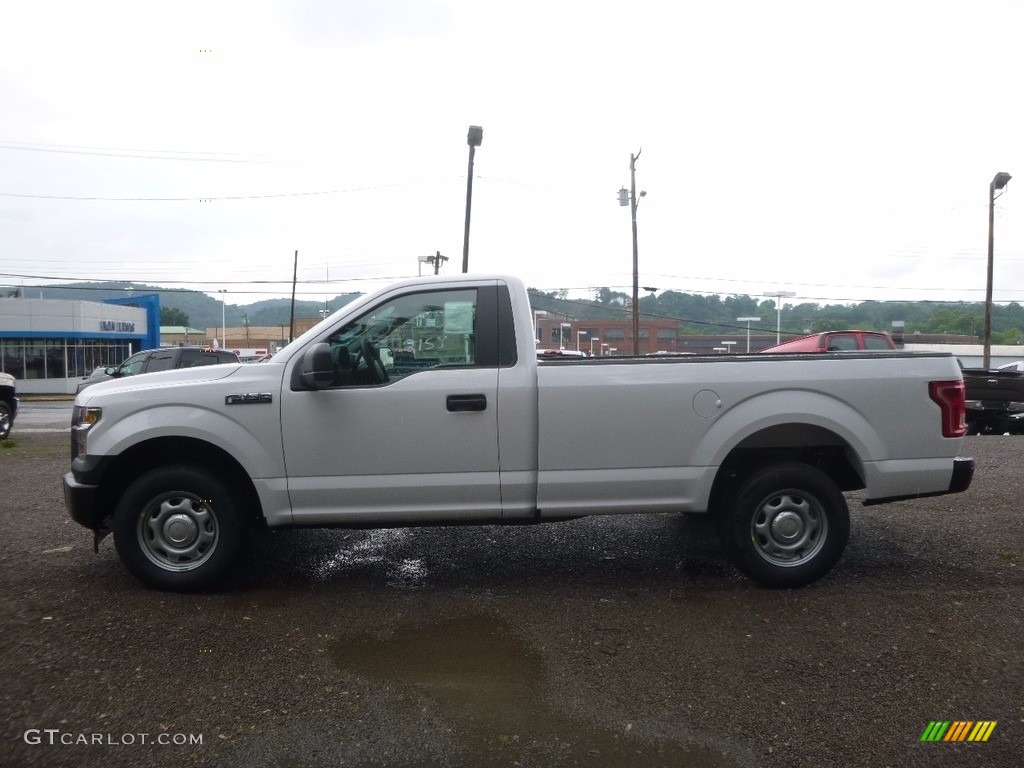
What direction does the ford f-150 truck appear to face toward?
to the viewer's left

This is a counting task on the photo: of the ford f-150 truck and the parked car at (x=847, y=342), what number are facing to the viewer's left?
2

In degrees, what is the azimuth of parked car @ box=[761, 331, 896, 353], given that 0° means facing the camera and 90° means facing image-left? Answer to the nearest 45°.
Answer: approximately 90°

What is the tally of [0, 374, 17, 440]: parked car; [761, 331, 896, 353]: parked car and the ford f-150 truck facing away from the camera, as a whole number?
0

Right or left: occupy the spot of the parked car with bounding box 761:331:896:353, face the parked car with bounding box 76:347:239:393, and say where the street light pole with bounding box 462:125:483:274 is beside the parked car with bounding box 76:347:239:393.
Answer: right

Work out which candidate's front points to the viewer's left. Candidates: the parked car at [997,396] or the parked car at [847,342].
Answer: the parked car at [847,342]
